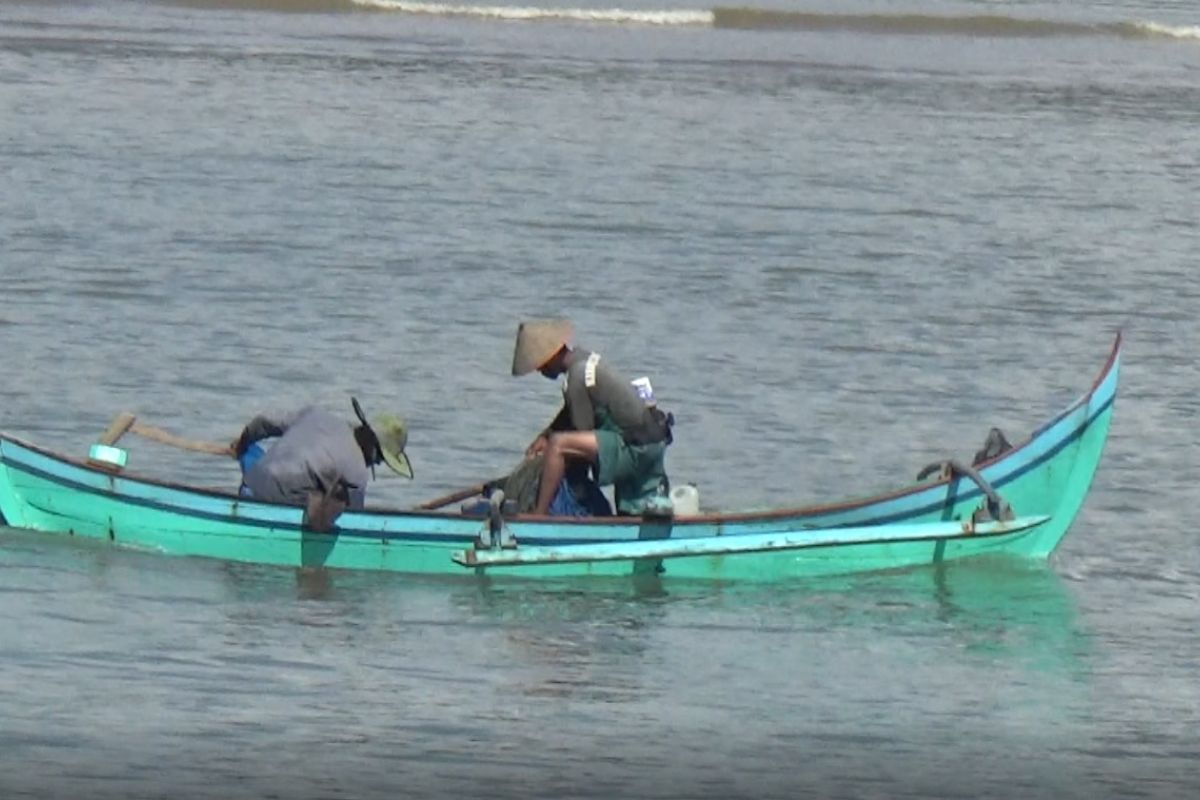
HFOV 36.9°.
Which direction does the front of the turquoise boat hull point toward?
to the viewer's right

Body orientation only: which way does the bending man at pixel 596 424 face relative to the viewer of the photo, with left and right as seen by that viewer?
facing to the left of the viewer

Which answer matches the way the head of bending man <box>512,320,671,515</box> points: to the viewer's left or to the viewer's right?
to the viewer's left
